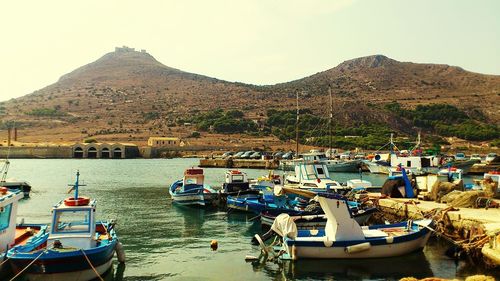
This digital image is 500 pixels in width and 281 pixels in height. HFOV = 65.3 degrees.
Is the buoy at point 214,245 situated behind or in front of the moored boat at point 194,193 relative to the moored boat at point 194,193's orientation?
in front
